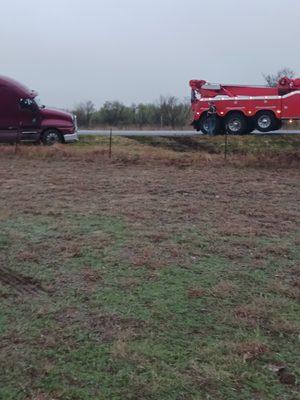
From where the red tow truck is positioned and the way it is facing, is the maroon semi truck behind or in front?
behind

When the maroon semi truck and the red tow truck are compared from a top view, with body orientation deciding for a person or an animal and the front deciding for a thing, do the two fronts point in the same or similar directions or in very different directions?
same or similar directions

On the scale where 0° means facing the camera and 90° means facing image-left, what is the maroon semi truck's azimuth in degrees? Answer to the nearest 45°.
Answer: approximately 270°

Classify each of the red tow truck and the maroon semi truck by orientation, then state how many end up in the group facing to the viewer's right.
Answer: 2

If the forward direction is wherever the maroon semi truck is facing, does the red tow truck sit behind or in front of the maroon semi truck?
in front

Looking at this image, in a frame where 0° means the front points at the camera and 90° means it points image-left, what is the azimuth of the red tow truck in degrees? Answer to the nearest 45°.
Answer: approximately 270°
